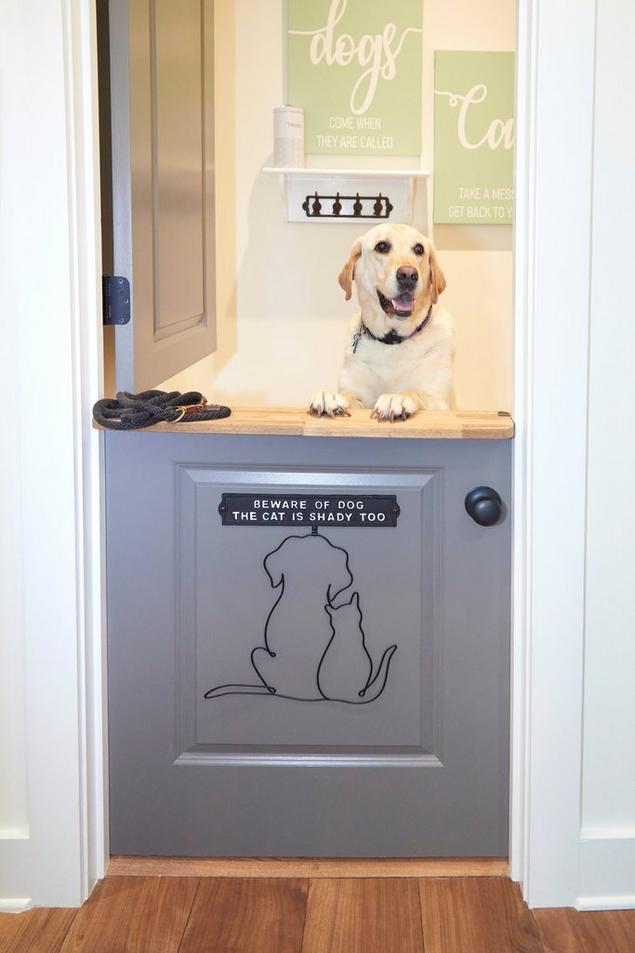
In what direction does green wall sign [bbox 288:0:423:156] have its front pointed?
toward the camera

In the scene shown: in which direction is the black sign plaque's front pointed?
toward the camera

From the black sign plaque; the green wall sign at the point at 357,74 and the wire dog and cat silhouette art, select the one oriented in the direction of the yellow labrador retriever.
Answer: the green wall sign

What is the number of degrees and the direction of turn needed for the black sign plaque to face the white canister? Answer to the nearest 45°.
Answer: approximately 180°

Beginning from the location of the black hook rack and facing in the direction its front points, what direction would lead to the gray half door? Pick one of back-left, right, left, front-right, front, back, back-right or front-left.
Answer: front

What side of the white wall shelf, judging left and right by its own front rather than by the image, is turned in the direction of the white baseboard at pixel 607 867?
front

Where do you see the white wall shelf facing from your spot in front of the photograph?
facing the viewer

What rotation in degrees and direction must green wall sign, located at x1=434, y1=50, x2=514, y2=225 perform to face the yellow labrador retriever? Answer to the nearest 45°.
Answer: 0° — it already faces it

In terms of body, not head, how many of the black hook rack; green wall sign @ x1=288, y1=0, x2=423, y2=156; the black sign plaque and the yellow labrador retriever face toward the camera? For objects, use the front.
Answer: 4
